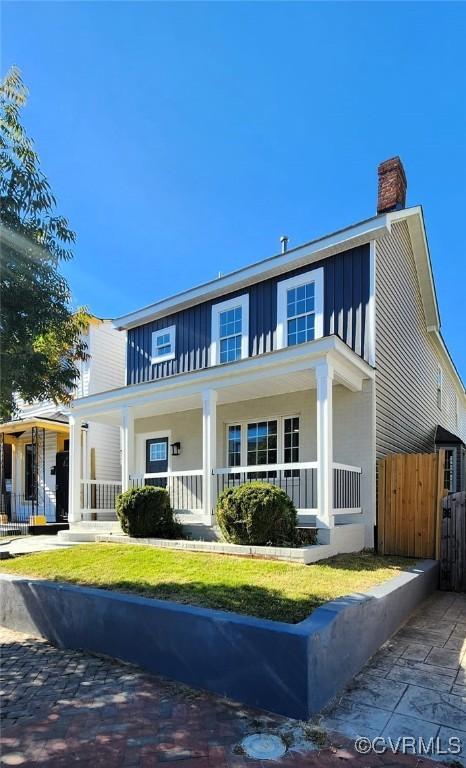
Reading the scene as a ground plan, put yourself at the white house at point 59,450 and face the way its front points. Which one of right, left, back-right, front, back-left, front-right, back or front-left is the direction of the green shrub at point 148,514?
front-left

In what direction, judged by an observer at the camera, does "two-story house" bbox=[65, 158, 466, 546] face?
facing the viewer and to the left of the viewer

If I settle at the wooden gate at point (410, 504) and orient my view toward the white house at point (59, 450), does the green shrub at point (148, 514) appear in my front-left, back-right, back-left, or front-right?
front-left

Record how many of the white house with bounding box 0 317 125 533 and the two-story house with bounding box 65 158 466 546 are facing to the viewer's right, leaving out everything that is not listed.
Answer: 0

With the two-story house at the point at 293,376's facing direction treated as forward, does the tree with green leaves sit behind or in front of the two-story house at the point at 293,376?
in front

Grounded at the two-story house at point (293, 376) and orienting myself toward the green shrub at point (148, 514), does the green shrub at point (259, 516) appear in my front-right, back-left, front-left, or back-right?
front-left

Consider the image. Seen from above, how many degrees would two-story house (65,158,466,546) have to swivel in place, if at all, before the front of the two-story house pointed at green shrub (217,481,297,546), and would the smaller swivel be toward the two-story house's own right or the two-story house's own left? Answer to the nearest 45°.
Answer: approximately 45° to the two-story house's own left

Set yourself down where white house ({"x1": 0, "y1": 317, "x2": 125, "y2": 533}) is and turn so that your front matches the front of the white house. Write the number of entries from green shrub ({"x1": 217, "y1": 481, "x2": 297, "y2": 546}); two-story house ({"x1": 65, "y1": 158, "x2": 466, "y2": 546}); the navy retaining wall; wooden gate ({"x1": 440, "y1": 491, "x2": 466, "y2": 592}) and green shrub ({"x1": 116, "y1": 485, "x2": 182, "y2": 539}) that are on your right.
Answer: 0

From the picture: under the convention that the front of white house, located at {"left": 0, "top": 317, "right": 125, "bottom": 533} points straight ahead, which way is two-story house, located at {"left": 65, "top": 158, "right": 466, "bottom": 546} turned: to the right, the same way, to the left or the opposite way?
the same way
